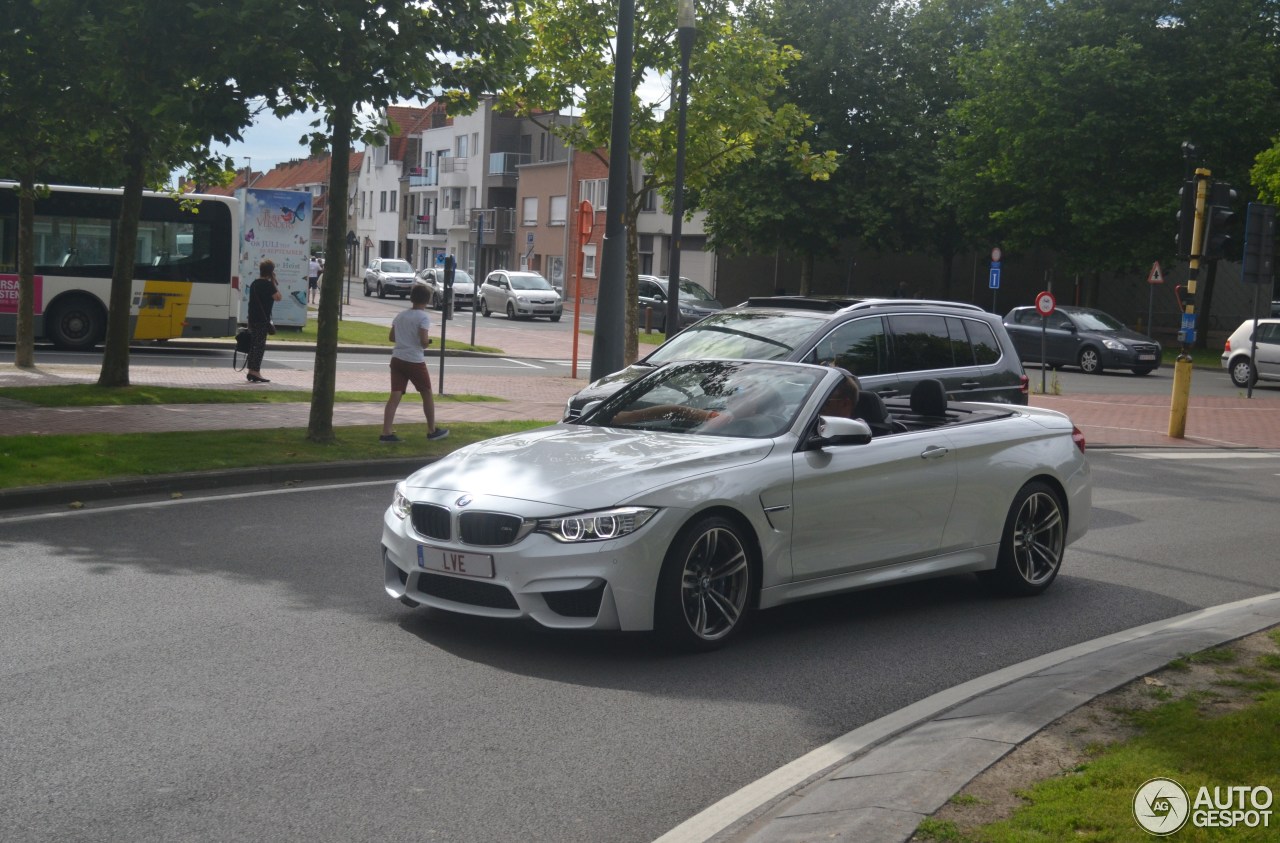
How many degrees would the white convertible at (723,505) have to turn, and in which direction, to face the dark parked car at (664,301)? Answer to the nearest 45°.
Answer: approximately 135° to its right

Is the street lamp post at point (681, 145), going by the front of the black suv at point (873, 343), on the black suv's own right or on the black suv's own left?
on the black suv's own right

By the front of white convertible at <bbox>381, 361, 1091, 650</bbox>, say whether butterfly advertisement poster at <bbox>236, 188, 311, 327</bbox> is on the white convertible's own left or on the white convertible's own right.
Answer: on the white convertible's own right

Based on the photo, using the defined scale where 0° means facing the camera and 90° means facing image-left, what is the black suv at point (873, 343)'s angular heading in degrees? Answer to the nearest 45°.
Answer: approximately 45°

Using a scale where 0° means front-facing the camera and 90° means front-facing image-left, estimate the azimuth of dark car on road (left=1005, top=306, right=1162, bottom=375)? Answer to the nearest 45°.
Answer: approximately 315°

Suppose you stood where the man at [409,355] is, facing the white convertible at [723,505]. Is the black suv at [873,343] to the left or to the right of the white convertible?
left
